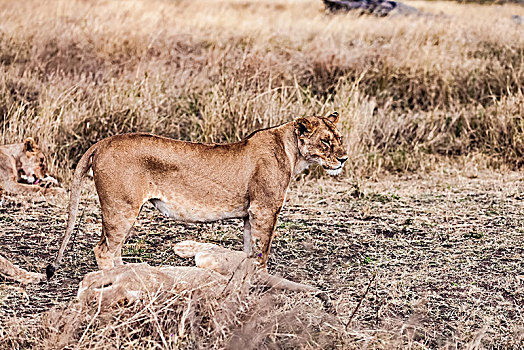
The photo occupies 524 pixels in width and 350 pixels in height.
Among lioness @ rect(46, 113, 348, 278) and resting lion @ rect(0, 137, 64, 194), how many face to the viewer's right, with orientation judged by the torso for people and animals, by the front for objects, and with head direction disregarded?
2

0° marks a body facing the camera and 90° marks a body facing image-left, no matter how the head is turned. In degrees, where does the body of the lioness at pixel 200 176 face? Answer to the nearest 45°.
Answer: approximately 270°

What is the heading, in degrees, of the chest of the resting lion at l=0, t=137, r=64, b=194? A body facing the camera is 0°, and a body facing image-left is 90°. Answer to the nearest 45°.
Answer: approximately 270°

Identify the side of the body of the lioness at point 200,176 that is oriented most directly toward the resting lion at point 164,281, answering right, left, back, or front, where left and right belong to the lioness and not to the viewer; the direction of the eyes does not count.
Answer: right

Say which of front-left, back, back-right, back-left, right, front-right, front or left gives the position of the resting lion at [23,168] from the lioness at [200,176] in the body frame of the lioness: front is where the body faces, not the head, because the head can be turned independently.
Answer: back-left

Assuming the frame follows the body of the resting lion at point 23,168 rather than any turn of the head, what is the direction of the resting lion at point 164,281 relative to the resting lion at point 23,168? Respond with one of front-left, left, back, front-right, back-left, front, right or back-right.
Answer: right
